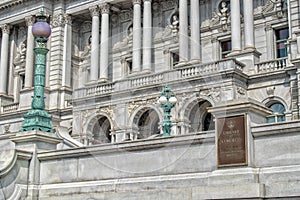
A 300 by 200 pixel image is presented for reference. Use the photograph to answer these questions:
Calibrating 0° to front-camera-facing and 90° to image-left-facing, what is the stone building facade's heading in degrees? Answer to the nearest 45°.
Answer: approximately 45°
